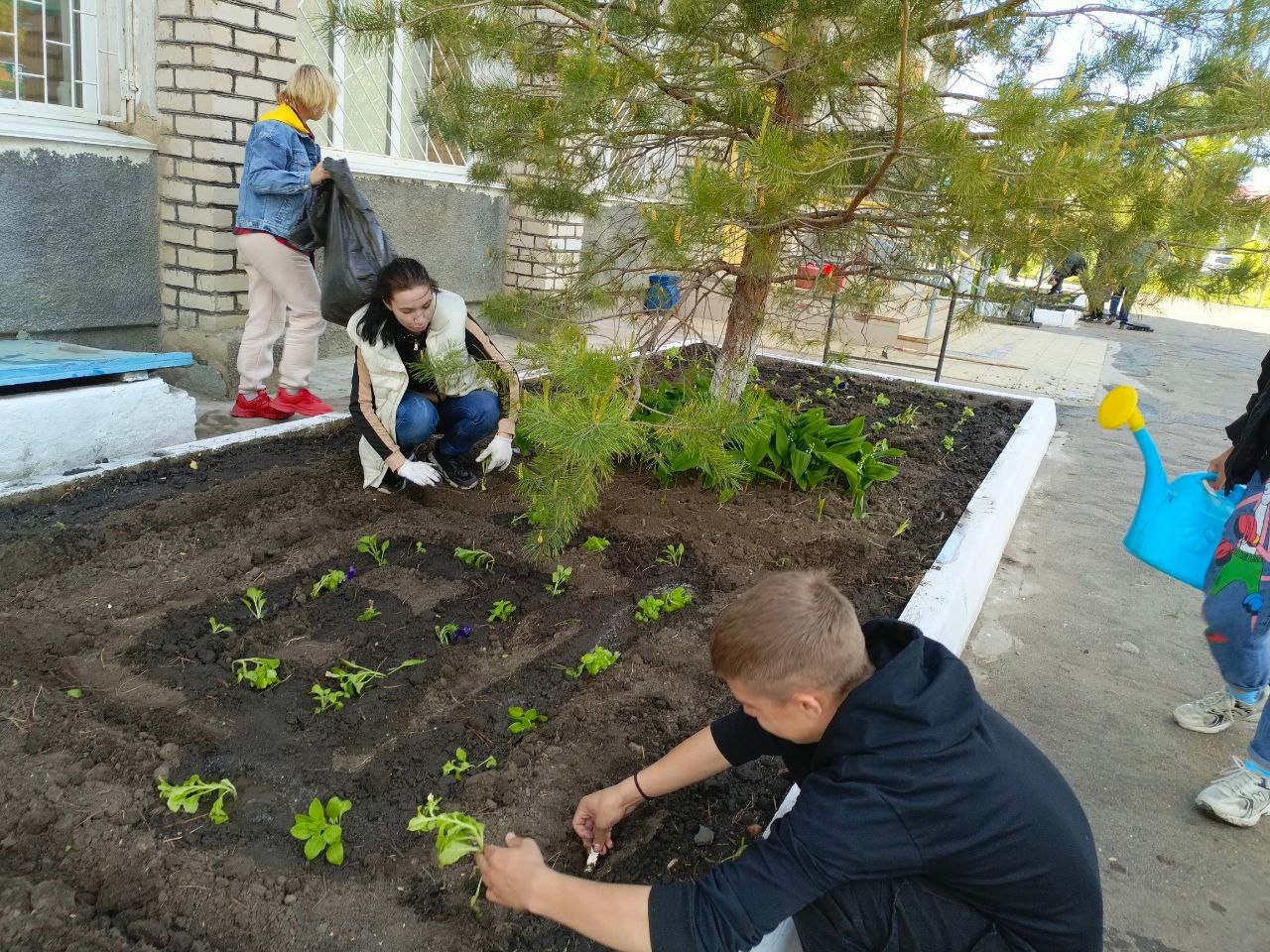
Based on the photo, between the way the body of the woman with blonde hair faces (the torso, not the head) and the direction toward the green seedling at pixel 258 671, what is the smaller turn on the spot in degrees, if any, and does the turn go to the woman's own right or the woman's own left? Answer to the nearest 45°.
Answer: approximately 90° to the woman's own right

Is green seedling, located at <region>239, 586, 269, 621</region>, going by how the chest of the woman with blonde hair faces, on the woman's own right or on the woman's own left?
on the woman's own right

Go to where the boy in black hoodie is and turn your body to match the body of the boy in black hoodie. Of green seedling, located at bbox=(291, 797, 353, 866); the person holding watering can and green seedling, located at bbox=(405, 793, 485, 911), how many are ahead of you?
2

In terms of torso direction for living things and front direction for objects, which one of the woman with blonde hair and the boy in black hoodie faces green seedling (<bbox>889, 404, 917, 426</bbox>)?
the woman with blonde hair

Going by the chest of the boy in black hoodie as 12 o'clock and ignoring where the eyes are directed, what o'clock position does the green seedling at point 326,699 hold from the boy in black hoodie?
The green seedling is roughly at 1 o'clock from the boy in black hoodie.

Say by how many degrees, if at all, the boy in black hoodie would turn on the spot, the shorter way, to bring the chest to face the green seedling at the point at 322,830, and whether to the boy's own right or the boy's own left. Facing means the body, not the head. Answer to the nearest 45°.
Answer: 0° — they already face it

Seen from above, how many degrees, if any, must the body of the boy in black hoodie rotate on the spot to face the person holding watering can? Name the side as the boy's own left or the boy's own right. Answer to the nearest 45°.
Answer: approximately 135° to the boy's own right

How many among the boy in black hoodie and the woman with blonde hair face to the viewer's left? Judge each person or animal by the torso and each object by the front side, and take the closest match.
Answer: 1

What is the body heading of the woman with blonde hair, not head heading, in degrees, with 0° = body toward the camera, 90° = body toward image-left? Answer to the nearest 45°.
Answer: approximately 270°

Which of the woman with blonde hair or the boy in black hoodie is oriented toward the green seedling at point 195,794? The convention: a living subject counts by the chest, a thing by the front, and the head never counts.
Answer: the boy in black hoodie

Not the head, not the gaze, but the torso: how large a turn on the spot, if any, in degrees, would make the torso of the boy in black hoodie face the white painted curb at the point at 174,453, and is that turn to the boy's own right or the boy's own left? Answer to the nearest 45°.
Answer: approximately 45° to the boy's own right

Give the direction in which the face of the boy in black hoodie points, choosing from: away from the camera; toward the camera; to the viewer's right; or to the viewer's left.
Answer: to the viewer's left

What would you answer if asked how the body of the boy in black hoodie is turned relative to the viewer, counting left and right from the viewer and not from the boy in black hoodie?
facing to the left of the viewer
